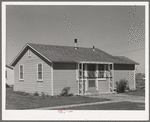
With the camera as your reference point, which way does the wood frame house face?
facing the viewer and to the right of the viewer
